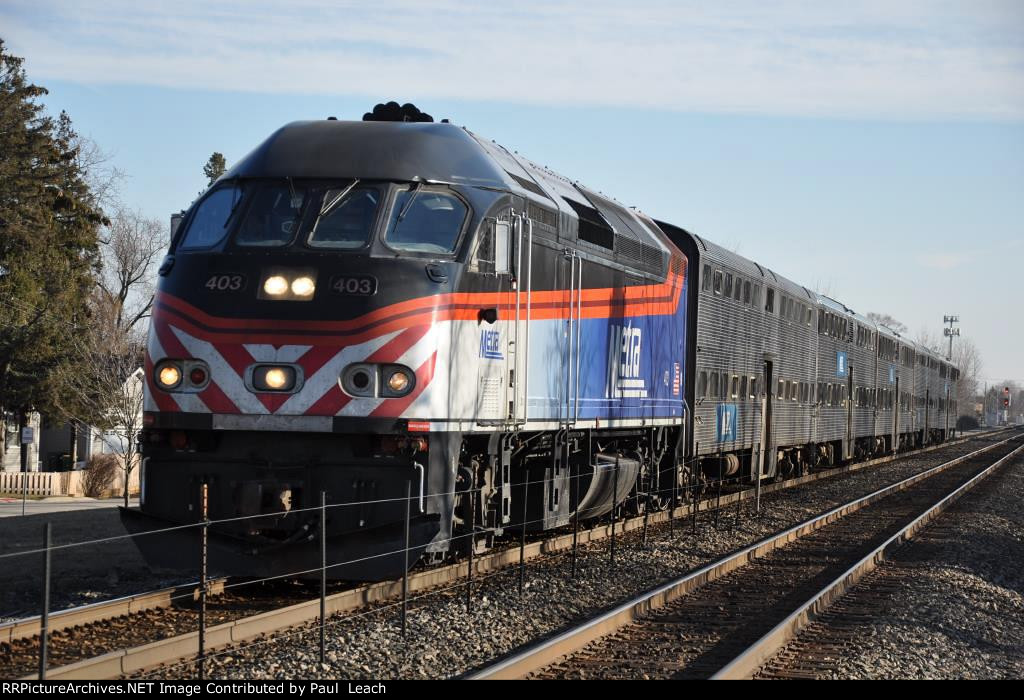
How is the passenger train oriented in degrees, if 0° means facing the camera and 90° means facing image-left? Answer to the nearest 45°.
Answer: approximately 45°

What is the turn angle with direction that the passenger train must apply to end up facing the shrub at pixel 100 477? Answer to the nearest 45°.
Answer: approximately 90° to its right

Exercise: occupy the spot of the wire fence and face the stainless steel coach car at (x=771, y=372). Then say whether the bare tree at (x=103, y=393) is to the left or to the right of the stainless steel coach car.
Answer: left

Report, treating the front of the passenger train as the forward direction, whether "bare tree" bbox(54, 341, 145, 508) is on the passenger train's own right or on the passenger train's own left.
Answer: on the passenger train's own right

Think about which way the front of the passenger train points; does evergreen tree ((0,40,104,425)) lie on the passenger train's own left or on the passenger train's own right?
on the passenger train's own right

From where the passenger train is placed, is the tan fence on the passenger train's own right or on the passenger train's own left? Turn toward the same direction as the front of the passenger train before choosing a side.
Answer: on the passenger train's own right
